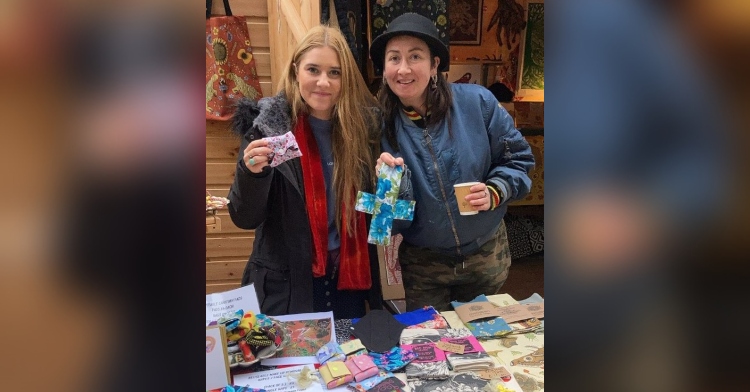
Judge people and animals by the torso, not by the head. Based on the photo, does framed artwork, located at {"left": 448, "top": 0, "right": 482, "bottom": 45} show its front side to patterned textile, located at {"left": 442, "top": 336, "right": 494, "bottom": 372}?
yes

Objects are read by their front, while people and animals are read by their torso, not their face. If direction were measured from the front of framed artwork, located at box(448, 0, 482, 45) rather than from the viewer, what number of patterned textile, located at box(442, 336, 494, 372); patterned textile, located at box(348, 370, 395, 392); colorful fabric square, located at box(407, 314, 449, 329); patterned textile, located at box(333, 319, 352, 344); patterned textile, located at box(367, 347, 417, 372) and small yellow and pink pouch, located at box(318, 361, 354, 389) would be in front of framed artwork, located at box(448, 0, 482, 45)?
6

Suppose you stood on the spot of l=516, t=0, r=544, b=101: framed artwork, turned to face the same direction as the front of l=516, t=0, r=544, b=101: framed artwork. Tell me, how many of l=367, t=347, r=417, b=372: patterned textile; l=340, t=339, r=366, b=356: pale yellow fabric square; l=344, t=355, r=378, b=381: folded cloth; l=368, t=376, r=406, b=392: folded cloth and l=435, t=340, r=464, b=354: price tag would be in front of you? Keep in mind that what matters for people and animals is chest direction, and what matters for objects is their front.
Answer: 5

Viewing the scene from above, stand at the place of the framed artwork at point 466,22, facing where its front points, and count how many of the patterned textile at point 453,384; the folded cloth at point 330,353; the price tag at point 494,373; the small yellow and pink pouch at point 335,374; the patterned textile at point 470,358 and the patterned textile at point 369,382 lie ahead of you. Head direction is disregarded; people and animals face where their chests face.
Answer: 6

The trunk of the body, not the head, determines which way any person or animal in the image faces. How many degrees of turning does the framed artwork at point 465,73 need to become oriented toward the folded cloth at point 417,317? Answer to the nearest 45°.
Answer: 0° — it already faces it

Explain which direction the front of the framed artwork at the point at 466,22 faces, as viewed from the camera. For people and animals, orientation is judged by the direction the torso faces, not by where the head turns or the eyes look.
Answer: facing the viewer

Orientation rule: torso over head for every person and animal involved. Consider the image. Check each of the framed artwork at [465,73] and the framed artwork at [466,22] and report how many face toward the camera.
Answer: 2

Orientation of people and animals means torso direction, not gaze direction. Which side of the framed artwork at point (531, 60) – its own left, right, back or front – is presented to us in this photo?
front

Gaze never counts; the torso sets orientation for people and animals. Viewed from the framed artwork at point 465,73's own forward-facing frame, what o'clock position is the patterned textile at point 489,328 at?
The patterned textile is roughly at 12 o'clock from the framed artwork.

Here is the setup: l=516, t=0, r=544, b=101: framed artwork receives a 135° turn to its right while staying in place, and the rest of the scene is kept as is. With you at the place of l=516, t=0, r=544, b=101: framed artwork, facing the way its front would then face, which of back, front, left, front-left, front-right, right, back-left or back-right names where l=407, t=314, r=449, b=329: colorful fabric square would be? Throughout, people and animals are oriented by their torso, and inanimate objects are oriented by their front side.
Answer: back-left

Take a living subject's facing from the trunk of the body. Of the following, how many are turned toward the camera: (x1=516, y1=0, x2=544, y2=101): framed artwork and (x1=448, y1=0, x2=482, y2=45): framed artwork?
2

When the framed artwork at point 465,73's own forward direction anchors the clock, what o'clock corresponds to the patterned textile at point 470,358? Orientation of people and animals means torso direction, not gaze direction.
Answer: The patterned textile is roughly at 12 o'clock from the framed artwork.
